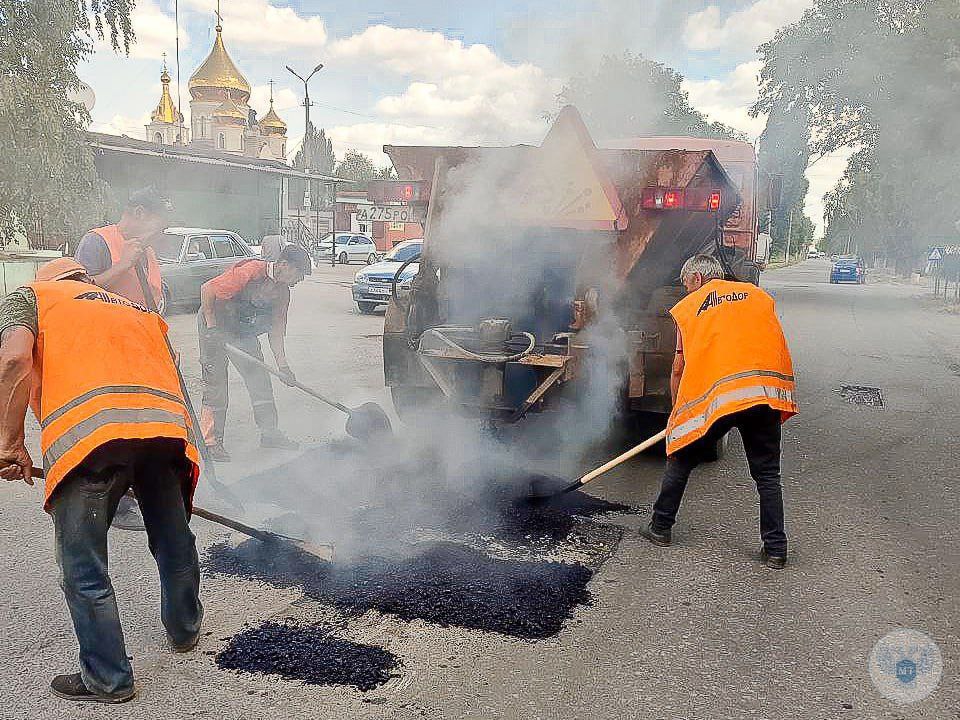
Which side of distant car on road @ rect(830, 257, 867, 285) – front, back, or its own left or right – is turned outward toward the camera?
back

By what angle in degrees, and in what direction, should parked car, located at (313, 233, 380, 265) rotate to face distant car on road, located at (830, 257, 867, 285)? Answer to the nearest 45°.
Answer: approximately 135° to its left

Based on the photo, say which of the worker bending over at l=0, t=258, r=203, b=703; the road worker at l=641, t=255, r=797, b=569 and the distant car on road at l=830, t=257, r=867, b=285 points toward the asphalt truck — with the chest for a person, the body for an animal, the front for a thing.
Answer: the road worker

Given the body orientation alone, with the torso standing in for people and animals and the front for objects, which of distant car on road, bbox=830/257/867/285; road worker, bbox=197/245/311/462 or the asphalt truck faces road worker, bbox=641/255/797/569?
road worker, bbox=197/245/311/462

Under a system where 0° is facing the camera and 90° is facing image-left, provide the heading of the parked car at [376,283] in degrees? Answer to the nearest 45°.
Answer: approximately 45°

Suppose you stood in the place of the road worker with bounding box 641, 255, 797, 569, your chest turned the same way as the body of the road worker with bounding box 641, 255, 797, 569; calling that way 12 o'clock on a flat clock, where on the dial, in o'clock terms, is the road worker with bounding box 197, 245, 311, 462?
the road worker with bounding box 197, 245, 311, 462 is roughly at 11 o'clock from the road worker with bounding box 641, 255, 797, 569.

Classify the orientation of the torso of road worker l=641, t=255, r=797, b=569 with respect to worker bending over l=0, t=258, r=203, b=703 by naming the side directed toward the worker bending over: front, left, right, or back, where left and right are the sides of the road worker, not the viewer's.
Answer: left

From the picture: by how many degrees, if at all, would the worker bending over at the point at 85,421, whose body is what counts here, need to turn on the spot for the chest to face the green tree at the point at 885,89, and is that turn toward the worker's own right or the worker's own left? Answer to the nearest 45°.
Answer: approximately 90° to the worker's own right

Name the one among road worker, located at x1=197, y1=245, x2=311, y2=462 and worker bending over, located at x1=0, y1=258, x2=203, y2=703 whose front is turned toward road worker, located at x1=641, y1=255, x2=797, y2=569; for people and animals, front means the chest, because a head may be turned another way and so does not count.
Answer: road worker, located at x1=197, y1=245, x2=311, y2=462

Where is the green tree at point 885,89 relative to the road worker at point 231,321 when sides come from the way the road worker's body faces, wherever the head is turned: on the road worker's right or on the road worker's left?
on the road worker's left

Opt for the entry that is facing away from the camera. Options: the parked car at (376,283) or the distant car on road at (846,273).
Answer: the distant car on road

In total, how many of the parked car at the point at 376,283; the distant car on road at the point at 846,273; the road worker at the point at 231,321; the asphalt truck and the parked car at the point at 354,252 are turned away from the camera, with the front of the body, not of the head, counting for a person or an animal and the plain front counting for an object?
2

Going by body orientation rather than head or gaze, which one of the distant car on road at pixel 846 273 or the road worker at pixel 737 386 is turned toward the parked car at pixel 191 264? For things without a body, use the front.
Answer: the road worker
